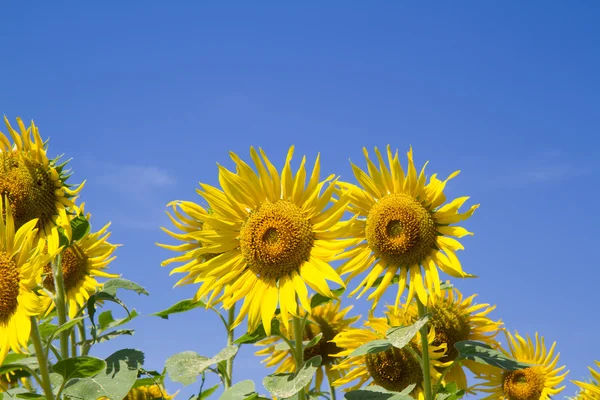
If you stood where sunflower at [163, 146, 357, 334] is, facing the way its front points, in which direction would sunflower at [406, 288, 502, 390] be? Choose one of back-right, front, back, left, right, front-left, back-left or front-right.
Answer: back-left

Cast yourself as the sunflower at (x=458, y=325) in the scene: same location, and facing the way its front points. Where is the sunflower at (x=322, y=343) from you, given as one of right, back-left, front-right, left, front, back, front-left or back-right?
front-right

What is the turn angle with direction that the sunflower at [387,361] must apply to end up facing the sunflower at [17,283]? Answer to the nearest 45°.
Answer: approximately 45° to its right

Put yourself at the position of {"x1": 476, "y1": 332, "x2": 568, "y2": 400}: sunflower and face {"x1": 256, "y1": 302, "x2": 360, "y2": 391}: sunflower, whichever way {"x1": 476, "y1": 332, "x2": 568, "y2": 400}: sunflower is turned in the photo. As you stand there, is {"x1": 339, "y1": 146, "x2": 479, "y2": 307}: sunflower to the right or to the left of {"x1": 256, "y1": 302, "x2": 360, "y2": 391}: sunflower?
left

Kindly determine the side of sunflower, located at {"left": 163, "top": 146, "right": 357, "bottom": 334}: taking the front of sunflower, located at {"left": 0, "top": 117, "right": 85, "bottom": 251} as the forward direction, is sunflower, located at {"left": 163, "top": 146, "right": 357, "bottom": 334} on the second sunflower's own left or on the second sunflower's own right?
on the second sunflower's own left

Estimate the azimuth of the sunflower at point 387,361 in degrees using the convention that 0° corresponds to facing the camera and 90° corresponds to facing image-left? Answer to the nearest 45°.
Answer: approximately 0°
